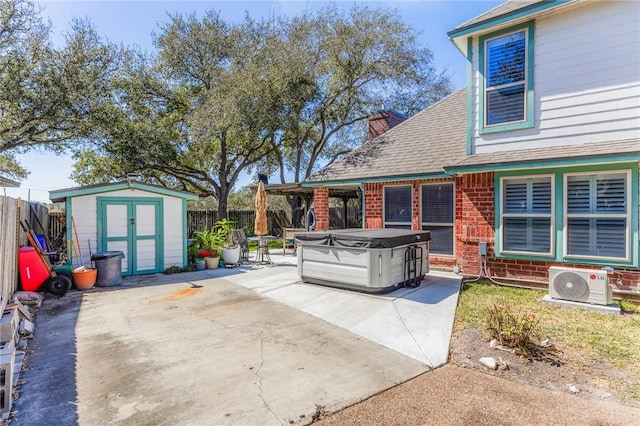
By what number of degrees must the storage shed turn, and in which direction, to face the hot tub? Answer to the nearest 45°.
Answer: approximately 45° to its left

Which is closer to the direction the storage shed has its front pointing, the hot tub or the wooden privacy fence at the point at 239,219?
the hot tub

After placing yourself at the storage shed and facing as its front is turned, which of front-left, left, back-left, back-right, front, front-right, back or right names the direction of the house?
front-left

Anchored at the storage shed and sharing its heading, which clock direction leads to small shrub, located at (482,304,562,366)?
The small shrub is roughly at 11 o'clock from the storage shed.

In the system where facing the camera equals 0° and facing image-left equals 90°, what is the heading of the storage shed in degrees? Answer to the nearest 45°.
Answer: approximately 0°

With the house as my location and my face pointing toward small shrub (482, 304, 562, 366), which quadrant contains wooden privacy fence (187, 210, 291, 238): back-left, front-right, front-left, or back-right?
back-right

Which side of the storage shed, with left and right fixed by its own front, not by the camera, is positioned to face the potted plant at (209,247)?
left

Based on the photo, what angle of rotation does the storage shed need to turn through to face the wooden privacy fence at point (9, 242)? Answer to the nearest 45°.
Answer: approximately 45° to its right

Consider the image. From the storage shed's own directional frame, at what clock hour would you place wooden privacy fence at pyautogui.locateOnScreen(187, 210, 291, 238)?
The wooden privacy fence is roughly at 7 o'clock from the storage shed.

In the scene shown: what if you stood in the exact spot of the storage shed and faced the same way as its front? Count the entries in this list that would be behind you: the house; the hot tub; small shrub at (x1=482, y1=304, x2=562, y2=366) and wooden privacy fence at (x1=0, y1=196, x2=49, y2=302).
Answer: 0

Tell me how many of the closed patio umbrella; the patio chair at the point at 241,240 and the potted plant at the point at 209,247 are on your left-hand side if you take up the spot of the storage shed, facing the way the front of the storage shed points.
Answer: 3

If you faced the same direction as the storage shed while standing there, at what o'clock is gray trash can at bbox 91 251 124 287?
The gray trash can is roughly at 1 o'clock from the storage shed.

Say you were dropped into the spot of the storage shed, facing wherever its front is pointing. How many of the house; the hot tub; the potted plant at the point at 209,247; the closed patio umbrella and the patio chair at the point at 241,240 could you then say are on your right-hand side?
0

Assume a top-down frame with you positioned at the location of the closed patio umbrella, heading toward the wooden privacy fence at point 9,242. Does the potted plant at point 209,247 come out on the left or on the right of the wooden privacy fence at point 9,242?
right

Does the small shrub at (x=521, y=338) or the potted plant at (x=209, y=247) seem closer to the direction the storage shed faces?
the small shrub

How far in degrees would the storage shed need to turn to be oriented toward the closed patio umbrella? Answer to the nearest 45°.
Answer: approximately 90° to its left
